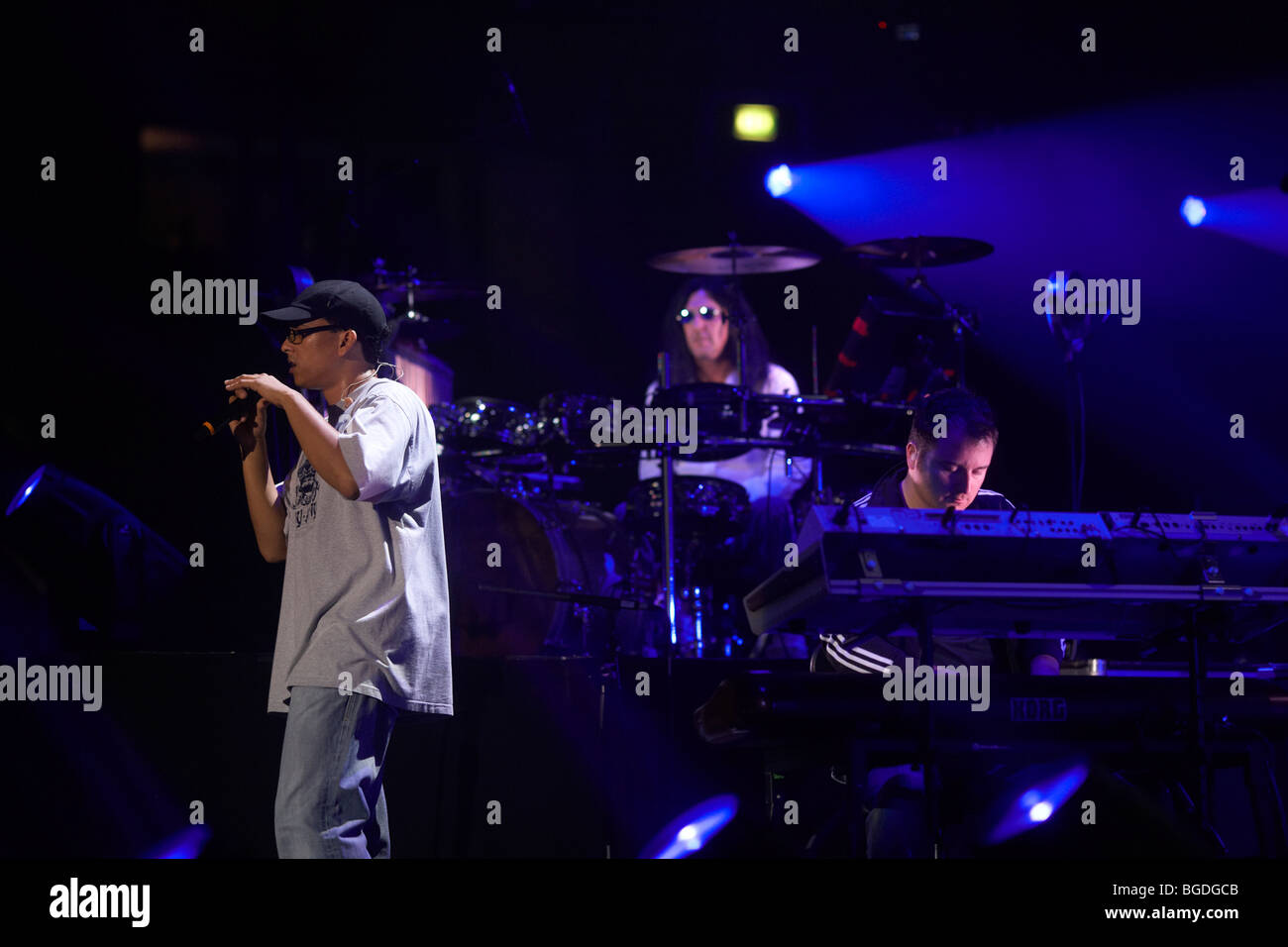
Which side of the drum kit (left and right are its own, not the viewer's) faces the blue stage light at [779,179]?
back

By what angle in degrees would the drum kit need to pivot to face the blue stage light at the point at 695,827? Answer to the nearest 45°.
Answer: approximately 45° to its left

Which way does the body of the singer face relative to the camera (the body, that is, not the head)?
to the viewer's left

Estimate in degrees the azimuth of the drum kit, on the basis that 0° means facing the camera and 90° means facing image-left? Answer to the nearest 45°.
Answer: approximately 45°

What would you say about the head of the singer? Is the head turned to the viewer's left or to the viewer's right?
to the viewer's left
